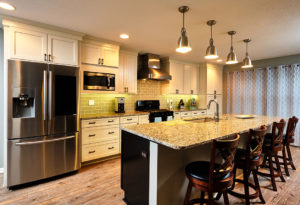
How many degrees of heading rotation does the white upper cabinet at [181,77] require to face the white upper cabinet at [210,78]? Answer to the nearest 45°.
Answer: approximately 90° to its left

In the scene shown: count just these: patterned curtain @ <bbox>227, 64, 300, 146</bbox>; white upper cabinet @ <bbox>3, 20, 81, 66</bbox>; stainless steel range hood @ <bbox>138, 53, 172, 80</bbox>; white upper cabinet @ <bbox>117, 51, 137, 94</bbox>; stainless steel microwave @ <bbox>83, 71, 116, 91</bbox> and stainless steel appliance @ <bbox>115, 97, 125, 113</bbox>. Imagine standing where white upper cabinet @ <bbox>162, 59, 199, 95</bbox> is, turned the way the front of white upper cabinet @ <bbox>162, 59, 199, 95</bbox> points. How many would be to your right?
5

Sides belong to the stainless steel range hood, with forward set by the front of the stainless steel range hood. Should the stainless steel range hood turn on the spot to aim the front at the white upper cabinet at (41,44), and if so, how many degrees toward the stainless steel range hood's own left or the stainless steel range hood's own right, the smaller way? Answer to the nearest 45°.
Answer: approximately 90° to the stainless steel range hood's own right

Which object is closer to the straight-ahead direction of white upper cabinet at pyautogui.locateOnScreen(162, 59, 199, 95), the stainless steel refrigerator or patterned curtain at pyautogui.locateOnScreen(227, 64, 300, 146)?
the patterned curtain

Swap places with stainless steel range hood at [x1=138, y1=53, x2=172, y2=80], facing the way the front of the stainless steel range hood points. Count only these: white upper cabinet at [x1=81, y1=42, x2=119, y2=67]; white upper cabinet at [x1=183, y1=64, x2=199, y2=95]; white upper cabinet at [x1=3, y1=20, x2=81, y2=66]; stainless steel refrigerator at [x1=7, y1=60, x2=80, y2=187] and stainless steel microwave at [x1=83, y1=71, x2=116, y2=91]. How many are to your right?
4

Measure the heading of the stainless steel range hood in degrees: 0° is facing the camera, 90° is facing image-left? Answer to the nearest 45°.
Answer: approximately 315°

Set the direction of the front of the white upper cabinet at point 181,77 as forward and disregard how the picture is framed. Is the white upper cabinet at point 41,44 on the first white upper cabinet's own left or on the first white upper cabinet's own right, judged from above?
on the first white upper cabinet's own right

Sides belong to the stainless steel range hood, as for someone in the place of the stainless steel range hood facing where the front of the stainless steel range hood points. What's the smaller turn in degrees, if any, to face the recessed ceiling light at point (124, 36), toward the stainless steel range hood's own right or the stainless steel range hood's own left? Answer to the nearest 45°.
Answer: approximately 45° to the stainless steel range hood's own right

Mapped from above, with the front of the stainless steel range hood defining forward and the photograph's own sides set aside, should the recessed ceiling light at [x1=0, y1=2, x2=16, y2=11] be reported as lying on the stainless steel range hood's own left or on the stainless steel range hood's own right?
on the stainless steel range hood's own right
